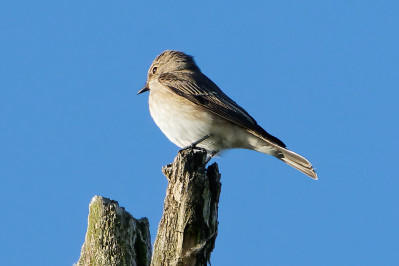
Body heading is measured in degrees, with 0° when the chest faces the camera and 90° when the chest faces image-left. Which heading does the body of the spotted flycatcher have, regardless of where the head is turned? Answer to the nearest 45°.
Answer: approximately 90°
